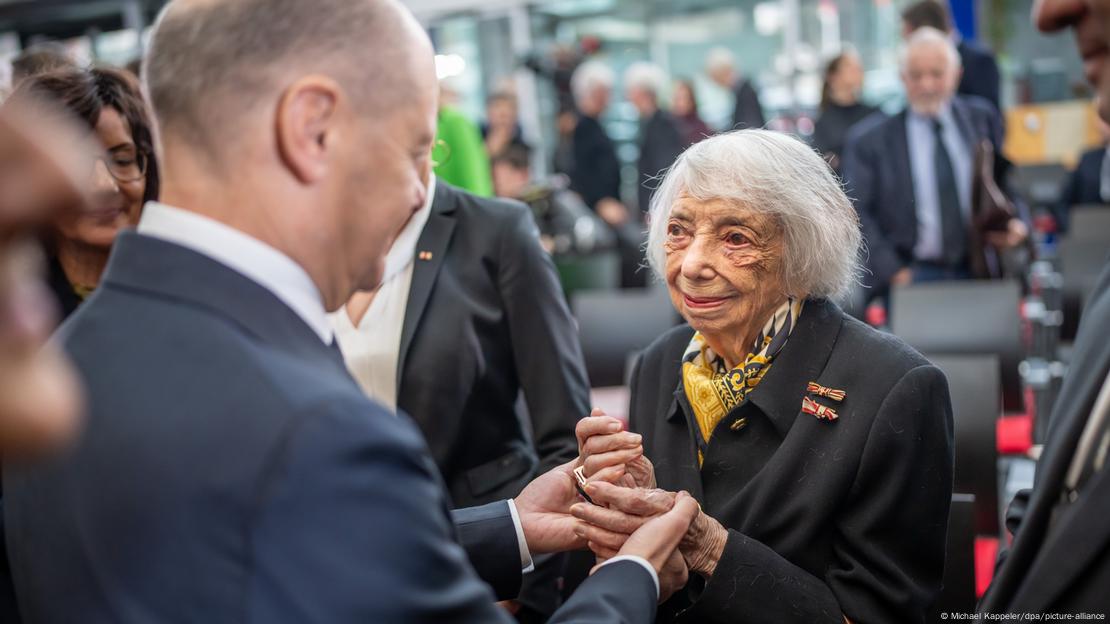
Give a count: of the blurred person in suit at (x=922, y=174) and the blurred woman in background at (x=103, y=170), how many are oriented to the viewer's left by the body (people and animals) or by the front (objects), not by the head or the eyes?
0

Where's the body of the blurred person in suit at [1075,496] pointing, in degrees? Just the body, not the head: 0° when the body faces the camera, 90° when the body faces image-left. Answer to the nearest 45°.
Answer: approximately 45°

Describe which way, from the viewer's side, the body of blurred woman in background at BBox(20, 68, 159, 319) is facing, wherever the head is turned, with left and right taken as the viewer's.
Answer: facing the viewer and to the right of the viewer

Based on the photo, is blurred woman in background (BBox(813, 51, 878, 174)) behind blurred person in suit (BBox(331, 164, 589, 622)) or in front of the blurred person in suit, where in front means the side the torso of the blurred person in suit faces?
behind

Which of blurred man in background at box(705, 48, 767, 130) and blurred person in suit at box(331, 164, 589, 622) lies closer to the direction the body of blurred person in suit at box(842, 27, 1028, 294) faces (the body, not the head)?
the blurred person in suit

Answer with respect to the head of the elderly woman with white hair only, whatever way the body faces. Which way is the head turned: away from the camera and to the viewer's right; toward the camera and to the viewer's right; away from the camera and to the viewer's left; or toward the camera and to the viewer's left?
toward the camera and to the viewer's left

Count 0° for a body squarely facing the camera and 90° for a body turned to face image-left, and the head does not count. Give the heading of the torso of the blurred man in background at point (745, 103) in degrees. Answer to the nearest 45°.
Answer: approximately 45°

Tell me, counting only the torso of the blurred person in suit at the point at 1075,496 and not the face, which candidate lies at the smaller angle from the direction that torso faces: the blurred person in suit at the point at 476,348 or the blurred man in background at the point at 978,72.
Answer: the blurred person in suit
